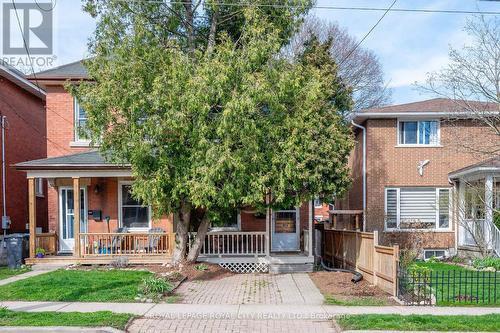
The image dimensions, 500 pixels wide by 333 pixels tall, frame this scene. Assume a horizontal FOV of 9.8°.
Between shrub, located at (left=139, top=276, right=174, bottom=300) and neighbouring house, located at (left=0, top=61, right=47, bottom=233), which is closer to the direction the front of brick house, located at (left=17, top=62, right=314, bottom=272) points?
the shrub

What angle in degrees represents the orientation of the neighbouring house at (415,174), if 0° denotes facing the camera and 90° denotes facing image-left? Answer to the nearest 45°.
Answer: approximately 0°

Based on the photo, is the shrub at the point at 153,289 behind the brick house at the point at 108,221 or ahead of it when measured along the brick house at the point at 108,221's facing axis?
ahead

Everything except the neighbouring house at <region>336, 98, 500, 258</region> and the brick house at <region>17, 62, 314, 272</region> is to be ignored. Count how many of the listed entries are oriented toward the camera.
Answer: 2

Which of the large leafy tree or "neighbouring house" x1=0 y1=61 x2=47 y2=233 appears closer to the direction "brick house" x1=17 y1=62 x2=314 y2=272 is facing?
the large leafy tree

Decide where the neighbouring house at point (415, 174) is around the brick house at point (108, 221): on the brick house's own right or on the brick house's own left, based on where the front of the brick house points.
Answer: on the brick house's own left

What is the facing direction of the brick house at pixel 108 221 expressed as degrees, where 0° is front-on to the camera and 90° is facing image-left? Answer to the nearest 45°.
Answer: approximately 0°
